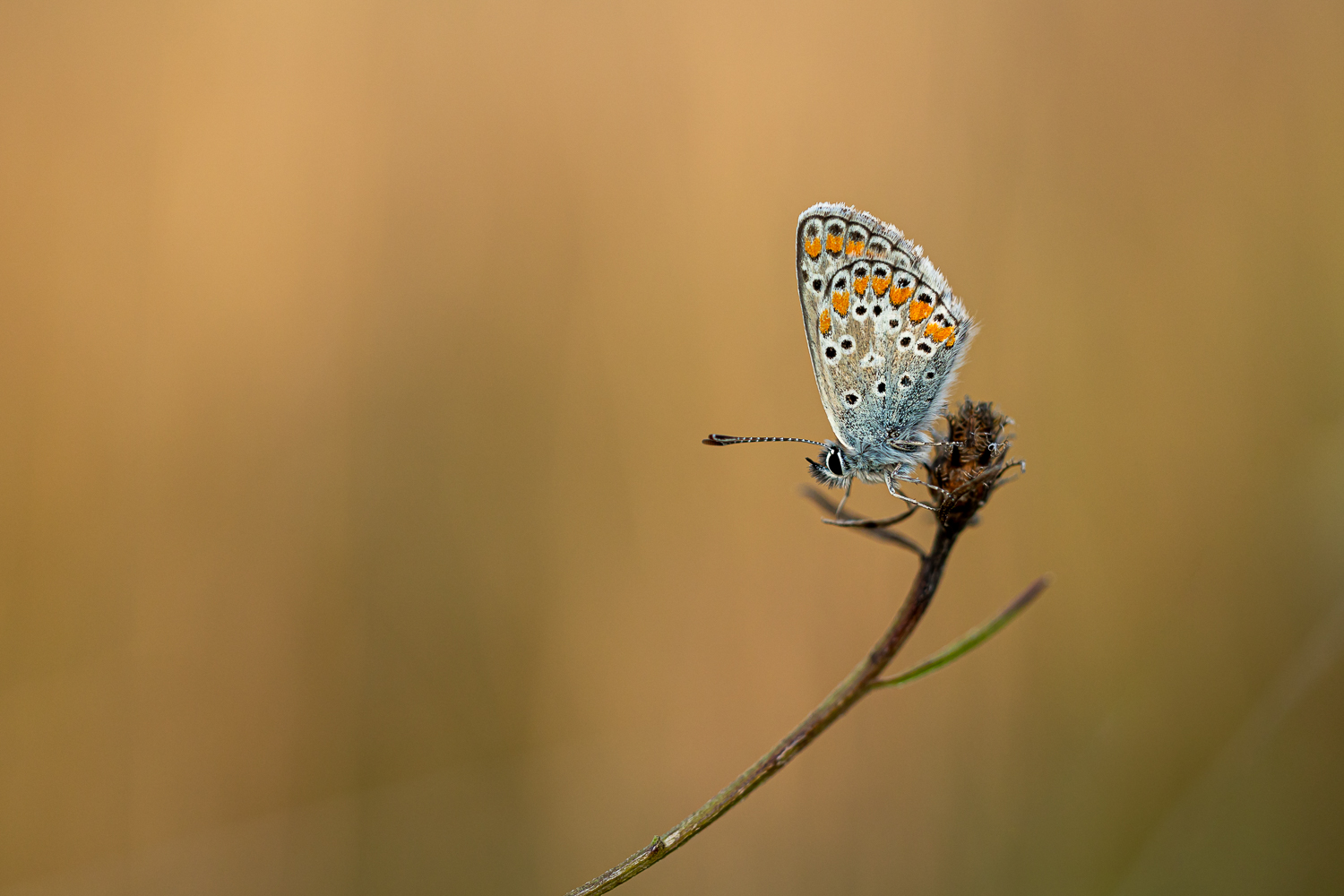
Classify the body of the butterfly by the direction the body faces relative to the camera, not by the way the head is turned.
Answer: to the viewer's left

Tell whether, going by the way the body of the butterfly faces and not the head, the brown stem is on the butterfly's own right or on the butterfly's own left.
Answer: on the butterfly's own left
